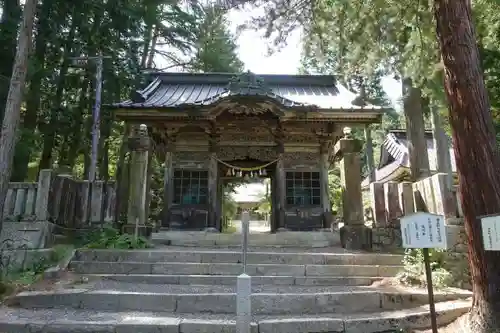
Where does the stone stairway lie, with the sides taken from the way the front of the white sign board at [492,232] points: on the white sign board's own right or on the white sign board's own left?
on the white sign board's own right

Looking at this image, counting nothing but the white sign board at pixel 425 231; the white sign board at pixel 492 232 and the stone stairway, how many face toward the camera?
3

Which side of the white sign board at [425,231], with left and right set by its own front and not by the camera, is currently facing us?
front

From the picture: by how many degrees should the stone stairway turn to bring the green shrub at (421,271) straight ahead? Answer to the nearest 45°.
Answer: approximately 90° to its left

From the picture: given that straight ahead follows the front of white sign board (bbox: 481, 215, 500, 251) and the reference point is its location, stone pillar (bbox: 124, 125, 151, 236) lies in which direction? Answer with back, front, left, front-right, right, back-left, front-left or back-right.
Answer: right

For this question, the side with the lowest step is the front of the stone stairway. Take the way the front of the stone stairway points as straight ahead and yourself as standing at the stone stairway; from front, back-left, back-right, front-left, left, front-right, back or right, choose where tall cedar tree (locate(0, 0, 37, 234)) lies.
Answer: right

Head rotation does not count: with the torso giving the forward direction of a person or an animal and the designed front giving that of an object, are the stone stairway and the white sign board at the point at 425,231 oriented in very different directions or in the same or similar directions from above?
same or similar directions

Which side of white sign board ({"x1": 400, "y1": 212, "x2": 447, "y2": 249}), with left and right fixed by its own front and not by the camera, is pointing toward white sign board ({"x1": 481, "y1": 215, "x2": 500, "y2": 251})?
left

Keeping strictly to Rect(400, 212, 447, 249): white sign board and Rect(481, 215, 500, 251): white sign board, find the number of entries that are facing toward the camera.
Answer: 2

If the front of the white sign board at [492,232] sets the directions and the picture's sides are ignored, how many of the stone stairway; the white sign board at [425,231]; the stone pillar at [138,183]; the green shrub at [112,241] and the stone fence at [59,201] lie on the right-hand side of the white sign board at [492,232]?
5

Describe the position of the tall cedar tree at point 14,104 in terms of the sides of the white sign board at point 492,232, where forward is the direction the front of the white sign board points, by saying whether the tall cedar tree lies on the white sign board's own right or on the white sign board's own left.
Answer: on the white sign board's own right

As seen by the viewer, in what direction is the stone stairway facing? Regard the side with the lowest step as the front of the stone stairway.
toward the camera

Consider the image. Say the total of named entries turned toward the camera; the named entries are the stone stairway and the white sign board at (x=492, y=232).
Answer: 2
